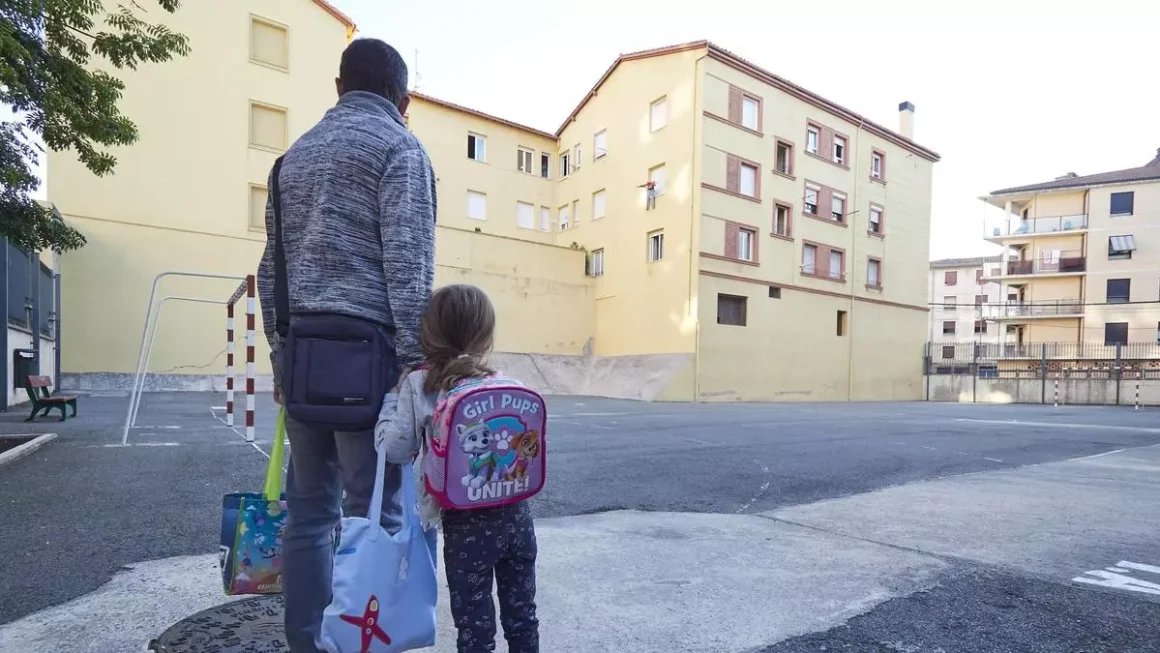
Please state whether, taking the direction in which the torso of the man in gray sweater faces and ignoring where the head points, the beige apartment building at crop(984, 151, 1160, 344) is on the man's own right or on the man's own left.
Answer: on the man's own right

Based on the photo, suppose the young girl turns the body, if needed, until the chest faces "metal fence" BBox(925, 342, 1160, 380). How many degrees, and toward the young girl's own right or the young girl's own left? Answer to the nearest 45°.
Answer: approximately 45° to the young girl's own right

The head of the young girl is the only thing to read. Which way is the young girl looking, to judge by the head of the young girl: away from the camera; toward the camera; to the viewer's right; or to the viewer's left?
away from the camera

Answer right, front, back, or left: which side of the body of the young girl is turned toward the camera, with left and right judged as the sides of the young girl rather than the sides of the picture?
back

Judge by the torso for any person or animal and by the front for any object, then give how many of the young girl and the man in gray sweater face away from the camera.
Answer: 2

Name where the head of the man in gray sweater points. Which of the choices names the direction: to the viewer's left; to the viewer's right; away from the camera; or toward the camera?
away from the camera

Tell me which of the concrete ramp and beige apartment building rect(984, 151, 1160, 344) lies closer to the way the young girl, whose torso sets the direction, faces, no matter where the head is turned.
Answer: the concrete ramp

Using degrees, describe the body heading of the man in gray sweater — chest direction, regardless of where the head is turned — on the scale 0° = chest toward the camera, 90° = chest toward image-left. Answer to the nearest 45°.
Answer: approximately 180°
